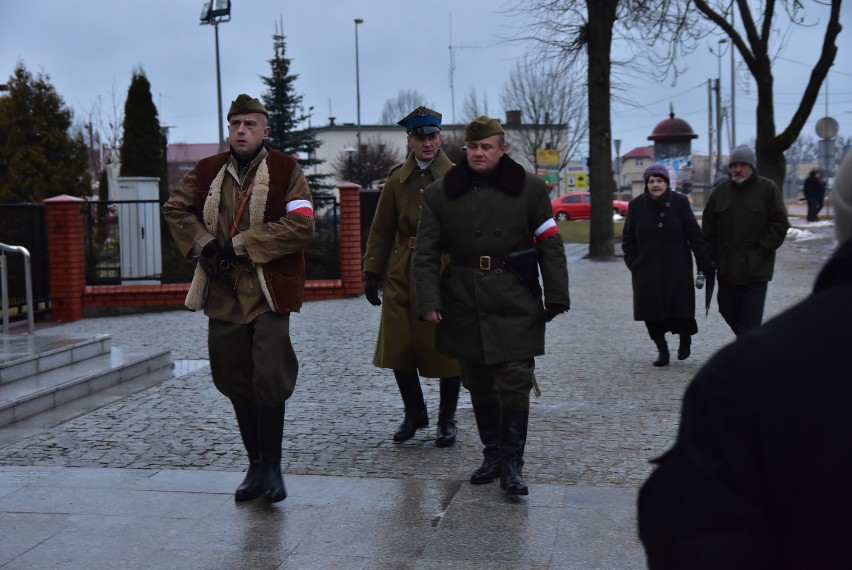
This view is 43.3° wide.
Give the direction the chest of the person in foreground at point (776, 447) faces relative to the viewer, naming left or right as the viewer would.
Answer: facing away from the viewer

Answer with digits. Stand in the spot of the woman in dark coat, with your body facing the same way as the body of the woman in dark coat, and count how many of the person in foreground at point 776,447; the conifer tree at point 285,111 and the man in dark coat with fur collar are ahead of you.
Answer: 2

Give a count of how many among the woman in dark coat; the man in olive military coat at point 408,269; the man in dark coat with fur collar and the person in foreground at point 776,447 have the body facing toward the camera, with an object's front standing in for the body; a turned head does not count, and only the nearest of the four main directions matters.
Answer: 3

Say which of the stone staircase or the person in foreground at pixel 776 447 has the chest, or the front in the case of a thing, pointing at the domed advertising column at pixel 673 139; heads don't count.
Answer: the person in foreground

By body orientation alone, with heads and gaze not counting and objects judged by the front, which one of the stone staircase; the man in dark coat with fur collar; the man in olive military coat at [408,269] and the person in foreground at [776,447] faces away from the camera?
the person in foreground

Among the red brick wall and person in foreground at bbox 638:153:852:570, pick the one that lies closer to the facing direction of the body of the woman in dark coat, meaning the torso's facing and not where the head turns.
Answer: the person in foreground

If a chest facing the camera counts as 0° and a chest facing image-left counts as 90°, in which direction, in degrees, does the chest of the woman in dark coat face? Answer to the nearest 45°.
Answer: approximately 0°

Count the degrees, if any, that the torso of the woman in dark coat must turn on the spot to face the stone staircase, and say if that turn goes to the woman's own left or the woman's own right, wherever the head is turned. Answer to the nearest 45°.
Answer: approximately 90° to the woman's own right

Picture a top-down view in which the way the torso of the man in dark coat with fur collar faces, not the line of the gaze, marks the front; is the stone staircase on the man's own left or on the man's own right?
on the man's own right

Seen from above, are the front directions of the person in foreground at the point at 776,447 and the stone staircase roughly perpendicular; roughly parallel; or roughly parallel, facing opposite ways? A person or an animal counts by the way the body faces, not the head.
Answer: roughly perpendicular

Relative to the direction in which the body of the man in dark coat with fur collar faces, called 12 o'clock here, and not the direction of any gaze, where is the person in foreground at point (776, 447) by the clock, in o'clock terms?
The person in foreground is roughly at 12 o'clock from the man in dark coat with fur collar.

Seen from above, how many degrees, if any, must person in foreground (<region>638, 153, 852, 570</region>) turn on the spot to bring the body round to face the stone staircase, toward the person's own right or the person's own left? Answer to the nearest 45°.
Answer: approximately 45° to the person's own left

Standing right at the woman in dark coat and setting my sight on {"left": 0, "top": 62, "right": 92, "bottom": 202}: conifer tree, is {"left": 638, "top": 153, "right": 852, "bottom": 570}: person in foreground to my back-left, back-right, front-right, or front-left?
back-left
